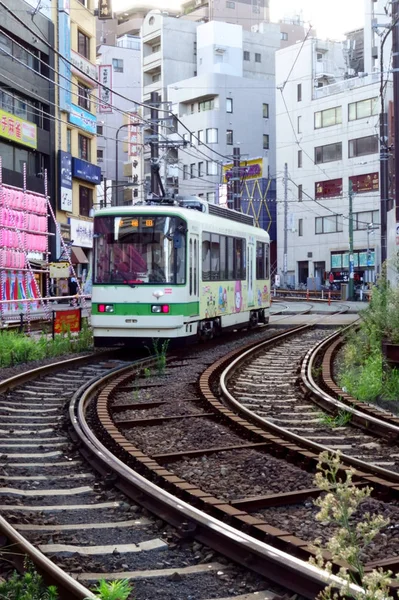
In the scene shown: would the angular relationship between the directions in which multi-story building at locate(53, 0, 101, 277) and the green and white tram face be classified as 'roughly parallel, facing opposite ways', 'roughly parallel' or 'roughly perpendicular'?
roughly perpendicular

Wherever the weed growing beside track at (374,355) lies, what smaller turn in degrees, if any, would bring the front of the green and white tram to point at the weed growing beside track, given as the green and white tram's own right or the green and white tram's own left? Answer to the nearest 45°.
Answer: approximately 90° to the green and white tram's own left

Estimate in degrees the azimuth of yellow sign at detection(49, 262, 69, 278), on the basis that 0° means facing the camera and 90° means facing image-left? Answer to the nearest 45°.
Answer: approximately 0°

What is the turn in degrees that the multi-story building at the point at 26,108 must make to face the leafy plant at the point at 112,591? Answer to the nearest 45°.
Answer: approximately 45° to its right

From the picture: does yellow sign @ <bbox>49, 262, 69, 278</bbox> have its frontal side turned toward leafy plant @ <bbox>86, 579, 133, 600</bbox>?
yes

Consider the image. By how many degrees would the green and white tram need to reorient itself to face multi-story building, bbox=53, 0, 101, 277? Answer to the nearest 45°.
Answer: approximately 135° to its right

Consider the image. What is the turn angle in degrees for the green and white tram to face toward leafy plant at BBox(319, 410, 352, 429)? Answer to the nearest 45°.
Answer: approximately 45° to its left

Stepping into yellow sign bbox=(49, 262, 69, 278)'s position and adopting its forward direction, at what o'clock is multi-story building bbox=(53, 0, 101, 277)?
The multi-story building is roughly at 6 o'clock from the yellow sign.

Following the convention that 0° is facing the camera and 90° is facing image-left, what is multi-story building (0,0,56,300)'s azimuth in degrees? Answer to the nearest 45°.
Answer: approximately 315°

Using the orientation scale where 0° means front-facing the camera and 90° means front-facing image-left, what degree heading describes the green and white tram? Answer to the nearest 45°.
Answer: approximately 45°
